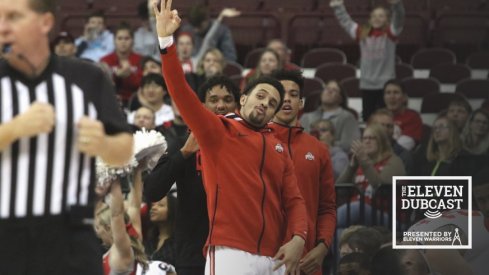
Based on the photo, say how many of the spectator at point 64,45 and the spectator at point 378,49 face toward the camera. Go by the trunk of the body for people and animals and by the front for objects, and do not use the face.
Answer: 2

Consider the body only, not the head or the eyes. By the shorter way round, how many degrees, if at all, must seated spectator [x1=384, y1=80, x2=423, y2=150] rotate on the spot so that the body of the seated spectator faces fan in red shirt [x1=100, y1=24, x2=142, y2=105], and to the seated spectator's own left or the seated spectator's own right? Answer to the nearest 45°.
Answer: approximately 45° to the seated spectator's own right

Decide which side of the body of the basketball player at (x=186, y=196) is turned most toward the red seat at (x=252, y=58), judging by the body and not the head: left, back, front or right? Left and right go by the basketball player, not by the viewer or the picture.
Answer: back

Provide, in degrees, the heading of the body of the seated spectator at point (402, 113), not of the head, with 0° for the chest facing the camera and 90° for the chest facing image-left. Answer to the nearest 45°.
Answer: approximately 45°

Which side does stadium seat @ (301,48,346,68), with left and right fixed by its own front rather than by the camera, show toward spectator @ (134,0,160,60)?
right
